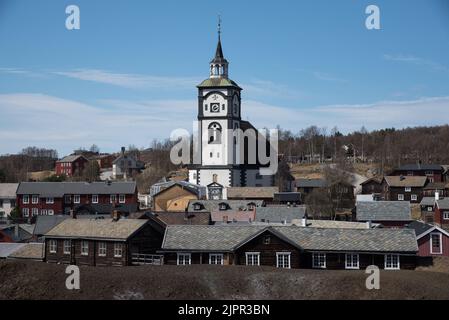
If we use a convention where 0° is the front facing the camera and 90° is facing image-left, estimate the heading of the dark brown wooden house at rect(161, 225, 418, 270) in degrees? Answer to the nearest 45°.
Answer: approximately 0°

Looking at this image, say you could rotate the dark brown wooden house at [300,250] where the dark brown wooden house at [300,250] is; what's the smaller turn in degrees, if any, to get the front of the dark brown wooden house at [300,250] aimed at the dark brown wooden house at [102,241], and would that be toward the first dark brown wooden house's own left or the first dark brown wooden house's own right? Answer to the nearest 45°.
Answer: approximately 90° to the first dark brown wooden house's own right
